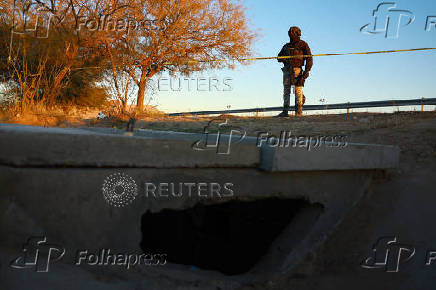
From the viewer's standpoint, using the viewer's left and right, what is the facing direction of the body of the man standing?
facing the viewer and to the left of the viewer
